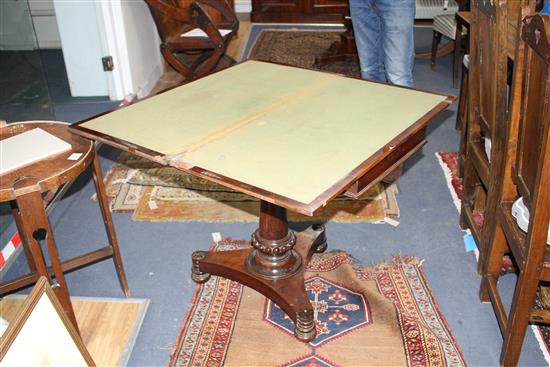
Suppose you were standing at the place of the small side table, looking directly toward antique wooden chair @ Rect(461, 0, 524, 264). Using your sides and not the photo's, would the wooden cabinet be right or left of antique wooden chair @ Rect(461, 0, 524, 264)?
left

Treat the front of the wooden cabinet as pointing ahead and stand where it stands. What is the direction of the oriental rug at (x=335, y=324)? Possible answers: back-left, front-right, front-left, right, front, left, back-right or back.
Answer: front

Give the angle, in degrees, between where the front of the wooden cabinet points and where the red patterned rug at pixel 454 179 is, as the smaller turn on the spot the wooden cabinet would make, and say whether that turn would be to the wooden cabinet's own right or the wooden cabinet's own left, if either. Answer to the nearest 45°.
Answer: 0° — it already faces it

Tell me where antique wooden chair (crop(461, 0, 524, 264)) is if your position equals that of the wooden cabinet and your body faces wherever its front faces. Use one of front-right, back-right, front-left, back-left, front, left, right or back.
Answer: front

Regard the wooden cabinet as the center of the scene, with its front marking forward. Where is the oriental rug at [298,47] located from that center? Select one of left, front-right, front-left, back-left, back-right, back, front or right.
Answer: front

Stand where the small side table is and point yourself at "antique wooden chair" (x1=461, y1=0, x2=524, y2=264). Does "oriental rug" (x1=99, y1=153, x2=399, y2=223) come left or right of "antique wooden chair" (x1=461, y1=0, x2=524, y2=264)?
left

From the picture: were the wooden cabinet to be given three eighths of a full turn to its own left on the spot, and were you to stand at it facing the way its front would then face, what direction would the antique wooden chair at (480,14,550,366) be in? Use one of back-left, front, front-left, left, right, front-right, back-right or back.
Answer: back-right

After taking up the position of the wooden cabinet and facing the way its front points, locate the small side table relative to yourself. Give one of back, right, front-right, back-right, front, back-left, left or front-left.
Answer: front

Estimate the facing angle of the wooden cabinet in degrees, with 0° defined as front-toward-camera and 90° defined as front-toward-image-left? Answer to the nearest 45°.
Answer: approximately 0°

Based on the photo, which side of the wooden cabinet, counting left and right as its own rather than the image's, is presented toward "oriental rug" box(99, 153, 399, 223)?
front

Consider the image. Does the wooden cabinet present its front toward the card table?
yes
